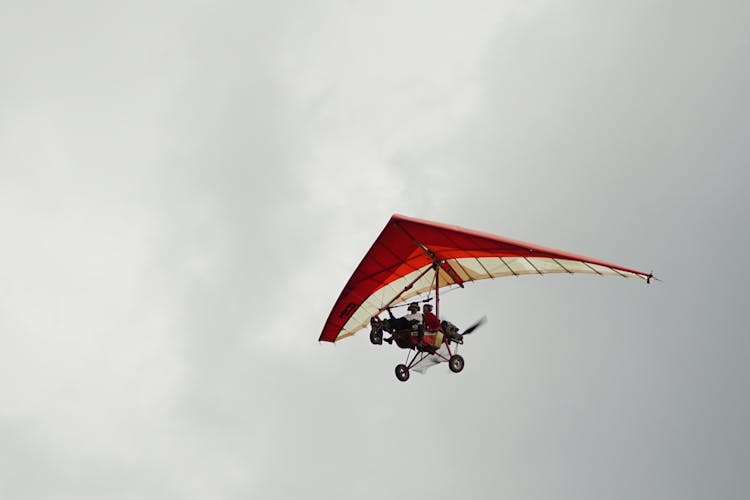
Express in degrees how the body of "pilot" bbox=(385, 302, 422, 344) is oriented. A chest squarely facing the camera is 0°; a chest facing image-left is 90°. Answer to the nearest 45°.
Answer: approximately 45°

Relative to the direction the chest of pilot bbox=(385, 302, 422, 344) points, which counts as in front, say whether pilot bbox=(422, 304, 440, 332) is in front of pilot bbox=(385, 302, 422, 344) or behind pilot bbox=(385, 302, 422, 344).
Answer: behind
